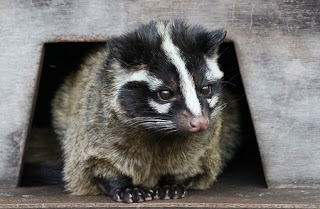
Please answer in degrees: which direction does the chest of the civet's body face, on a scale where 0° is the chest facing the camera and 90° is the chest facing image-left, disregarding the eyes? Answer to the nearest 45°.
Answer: approximately 0°
